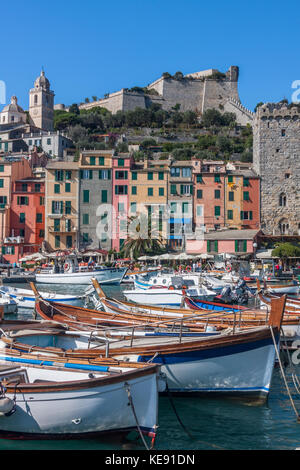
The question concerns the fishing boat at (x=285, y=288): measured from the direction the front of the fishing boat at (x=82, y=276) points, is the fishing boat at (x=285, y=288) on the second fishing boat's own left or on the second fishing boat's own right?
on the second fishing boat's own right

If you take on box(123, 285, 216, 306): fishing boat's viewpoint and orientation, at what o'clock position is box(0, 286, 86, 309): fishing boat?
box(0, 286, 86, 309): fishing boat is roughly at 12 o'clock from box(123, 285, 216, 306): fishing boat.

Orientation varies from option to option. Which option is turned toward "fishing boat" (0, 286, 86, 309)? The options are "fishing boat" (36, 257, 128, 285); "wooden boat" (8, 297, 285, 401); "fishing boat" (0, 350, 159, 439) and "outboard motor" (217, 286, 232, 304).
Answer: the outboard motor

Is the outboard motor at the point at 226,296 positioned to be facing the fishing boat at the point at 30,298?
yes

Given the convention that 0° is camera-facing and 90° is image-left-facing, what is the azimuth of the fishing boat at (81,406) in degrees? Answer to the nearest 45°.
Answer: approximately 270°

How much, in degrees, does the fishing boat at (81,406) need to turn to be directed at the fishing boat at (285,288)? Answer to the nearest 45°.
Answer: approximately 45° to its left

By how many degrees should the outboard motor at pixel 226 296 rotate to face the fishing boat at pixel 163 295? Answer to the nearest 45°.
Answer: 0° — it already faces it

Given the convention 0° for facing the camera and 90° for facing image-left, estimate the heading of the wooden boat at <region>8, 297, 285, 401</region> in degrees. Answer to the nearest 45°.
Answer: approximately 270°

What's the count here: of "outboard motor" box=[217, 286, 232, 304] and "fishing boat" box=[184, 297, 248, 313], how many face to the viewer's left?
2

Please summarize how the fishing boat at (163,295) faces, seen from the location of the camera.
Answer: facing to the left of the viewer

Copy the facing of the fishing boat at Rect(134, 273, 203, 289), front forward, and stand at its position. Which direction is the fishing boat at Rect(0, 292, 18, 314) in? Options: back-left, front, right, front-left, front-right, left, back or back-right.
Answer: front-left

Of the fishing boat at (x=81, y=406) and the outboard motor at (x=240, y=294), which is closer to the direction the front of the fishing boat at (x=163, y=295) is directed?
the fishing boat

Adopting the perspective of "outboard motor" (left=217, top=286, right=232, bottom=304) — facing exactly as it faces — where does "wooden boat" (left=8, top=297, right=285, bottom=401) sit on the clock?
The wooden boat is roughly at 9 o'clock from the outboard motor.

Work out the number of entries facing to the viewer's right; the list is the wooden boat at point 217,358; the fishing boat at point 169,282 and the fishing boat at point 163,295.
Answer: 1

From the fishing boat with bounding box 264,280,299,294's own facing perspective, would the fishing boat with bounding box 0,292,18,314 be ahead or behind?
ahead
